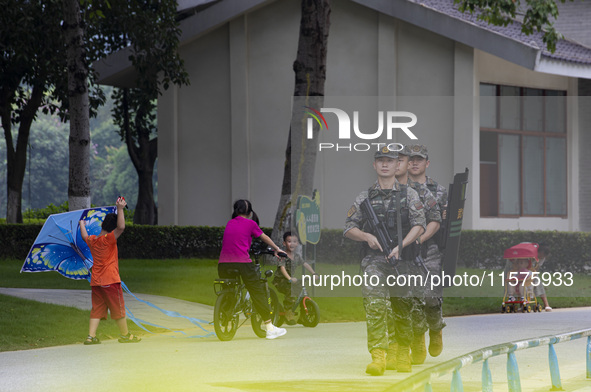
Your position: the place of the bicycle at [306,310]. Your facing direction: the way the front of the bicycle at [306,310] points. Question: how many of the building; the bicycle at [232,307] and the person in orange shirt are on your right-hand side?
2

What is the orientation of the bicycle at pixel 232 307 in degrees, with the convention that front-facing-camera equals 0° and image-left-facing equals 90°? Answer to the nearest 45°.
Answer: approximately 225°

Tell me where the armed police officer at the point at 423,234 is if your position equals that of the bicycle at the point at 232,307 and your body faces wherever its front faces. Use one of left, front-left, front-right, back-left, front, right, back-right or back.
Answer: right

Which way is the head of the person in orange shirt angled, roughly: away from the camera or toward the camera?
away from the camera

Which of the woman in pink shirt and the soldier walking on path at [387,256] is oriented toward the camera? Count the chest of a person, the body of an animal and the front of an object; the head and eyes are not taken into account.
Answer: the soldier walking on path

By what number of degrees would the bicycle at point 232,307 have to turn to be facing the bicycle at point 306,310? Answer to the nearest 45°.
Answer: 0° — it already faces it

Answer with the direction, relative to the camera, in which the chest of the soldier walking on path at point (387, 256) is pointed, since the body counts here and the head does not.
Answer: toward the camera

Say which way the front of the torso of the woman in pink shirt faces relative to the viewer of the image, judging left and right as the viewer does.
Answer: facing away from the viewer and to the right of the viewer

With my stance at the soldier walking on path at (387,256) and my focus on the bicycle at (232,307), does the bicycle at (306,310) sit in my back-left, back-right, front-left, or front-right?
front-right

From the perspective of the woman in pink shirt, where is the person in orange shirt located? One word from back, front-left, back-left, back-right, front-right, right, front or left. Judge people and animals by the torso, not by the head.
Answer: back-left

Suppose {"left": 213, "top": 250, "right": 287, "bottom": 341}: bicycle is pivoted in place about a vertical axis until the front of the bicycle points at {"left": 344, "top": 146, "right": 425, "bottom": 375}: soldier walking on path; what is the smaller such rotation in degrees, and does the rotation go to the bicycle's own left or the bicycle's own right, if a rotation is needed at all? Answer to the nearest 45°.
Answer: approximately 90° to the bicycle's own right

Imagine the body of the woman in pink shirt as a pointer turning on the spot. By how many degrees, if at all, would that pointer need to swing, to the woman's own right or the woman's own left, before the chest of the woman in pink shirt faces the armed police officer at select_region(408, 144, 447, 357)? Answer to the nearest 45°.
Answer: approximately 90° to the woman's own right
